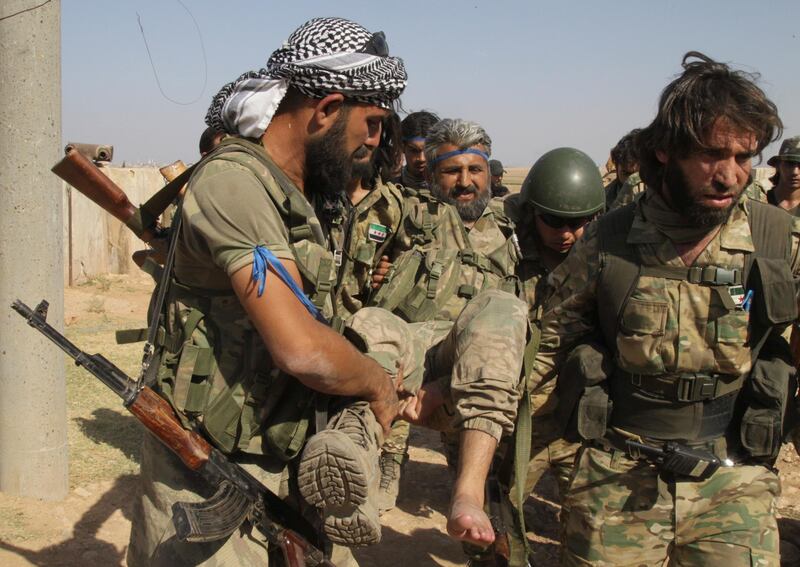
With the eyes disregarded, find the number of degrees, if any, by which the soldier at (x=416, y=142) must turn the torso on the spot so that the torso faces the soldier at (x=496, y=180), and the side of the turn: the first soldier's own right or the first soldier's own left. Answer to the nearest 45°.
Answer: approximately 135° to the first soldier's own left

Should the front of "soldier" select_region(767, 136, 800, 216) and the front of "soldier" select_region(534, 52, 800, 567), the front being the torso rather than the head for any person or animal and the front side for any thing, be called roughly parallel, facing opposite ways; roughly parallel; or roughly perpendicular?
roughly parallel

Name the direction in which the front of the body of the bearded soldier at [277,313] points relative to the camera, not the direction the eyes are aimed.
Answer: to the viewer's right

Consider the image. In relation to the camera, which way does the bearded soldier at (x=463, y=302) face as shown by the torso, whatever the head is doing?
toward the camera

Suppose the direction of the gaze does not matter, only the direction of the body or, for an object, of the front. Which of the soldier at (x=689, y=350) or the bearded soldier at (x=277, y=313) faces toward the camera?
the soldier

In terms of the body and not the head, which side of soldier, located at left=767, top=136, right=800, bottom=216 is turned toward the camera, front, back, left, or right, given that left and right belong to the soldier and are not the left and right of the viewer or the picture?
front

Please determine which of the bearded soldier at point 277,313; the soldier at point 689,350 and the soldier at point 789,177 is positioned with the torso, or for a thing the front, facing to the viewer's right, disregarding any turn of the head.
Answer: the bearded soldier

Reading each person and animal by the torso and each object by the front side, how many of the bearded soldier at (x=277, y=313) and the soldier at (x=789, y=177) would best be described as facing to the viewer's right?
1

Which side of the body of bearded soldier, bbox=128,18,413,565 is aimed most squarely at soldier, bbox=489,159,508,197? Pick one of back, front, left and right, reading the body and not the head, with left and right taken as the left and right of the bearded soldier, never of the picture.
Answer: left

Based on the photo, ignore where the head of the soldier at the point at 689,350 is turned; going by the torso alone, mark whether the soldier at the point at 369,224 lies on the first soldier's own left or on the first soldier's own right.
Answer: on the first soldier's own right

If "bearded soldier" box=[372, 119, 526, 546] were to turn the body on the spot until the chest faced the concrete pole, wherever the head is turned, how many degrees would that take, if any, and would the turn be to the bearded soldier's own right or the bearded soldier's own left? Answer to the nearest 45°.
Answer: approximately 90° to the bearded soldier's own right

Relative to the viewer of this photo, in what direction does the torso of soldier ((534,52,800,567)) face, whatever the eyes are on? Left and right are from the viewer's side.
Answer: facing the viewer

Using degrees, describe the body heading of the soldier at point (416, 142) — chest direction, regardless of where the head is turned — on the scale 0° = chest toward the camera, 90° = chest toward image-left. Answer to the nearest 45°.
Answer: approximately 315°

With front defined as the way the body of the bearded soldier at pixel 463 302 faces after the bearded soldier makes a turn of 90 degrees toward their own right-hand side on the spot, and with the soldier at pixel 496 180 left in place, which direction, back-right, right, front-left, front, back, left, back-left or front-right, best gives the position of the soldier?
right

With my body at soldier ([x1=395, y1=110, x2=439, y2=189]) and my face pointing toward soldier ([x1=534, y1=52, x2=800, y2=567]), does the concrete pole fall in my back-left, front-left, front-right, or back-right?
front-right

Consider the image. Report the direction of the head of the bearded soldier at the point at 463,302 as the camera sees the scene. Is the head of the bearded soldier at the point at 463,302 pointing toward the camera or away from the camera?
toward the camera
